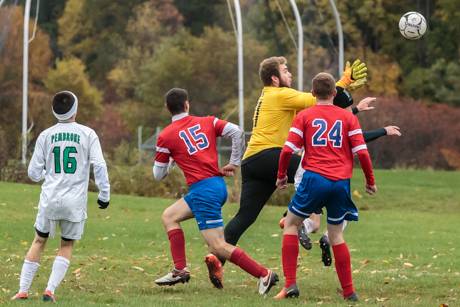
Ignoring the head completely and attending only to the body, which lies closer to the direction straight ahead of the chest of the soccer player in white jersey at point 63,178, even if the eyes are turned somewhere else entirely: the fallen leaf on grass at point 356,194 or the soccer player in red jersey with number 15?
the fallen leaf on grass

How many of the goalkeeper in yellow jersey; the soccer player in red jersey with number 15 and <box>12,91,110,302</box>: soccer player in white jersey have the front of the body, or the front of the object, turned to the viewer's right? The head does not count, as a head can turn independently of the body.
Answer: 1

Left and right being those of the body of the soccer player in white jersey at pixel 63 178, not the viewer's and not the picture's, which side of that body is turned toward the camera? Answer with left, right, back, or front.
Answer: back

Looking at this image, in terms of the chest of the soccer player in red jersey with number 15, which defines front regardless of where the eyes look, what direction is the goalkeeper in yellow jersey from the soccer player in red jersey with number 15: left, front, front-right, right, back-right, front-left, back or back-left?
right

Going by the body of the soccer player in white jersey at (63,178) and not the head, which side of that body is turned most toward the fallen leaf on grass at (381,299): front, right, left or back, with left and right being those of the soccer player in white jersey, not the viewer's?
right

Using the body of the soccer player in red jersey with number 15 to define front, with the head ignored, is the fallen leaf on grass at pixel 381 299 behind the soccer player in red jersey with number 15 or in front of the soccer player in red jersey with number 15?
behind

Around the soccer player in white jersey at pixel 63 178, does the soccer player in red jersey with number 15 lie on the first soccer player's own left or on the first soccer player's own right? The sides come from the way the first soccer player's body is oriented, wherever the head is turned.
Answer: on the first soccer player's own right

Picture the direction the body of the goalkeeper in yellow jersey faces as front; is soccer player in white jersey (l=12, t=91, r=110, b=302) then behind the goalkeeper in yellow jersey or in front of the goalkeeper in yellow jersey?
behind

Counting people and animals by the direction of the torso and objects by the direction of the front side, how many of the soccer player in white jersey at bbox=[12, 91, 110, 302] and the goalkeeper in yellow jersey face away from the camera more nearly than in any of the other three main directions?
1

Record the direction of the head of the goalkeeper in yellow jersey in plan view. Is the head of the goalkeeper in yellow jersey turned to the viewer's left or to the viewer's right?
to the viewer's right

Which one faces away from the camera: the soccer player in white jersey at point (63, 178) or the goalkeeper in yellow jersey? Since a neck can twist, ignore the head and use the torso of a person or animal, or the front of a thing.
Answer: the soccer player in white jersey

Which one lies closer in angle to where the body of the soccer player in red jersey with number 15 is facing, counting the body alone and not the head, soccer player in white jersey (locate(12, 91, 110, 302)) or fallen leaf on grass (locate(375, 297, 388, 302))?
the soccer player in white jersey

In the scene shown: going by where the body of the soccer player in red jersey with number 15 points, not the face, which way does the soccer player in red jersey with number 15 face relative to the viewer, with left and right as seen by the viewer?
facing away from the viewer and to the left of the viewer

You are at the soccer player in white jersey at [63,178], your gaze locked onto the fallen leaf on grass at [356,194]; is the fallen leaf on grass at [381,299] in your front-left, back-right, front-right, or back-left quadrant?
front-right

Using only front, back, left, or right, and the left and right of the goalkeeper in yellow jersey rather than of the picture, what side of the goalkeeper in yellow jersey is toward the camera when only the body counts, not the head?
right

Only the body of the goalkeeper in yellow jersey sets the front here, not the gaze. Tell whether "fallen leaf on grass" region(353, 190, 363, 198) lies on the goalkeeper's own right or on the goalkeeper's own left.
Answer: on the goalkeeper's own left

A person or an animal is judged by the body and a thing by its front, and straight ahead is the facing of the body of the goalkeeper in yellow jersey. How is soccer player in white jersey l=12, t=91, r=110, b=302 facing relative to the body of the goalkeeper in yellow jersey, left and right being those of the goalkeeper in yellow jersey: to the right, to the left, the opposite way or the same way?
to the left
